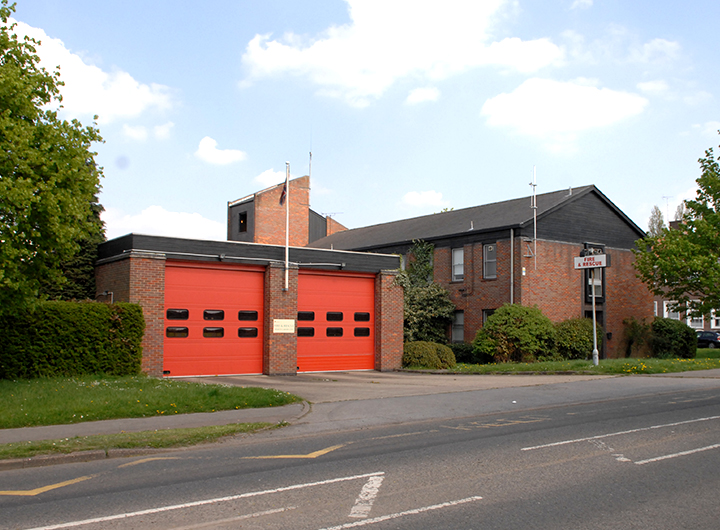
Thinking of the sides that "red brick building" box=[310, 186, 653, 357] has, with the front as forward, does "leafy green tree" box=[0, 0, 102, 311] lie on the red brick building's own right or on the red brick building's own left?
on the red brick building's own right

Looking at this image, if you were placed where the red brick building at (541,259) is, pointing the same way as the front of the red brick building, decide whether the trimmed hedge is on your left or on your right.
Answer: on your right

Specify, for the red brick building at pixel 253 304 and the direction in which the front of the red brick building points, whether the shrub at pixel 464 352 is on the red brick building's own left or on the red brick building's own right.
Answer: on the red brick building's own left

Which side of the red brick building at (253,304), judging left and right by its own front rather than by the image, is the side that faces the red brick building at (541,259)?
left

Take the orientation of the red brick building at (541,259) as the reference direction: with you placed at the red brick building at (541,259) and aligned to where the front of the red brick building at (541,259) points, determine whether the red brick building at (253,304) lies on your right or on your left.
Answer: on your right

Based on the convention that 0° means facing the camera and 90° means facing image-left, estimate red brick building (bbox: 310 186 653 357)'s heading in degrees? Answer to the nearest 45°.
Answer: approximately 315°

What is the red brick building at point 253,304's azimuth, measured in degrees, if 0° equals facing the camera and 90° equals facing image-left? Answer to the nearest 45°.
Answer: approximately 315°

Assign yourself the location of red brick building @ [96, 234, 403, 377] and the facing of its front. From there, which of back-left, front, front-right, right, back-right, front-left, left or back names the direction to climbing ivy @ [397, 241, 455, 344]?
left

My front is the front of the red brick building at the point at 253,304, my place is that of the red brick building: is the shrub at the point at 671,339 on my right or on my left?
on my left
